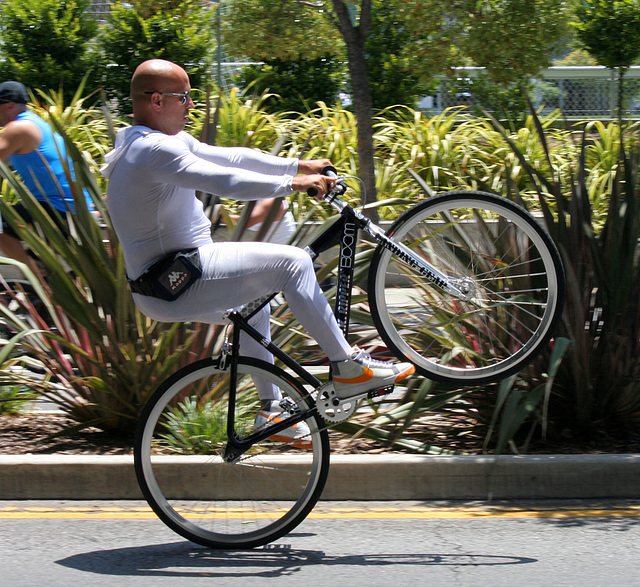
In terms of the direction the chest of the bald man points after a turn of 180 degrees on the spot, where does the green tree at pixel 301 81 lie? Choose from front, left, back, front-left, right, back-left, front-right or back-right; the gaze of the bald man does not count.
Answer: right

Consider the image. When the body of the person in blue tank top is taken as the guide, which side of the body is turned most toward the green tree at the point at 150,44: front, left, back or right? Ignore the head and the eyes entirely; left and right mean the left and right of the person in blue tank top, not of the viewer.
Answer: right

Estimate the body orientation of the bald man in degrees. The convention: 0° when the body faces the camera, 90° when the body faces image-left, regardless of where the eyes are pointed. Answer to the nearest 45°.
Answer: approximately 270°

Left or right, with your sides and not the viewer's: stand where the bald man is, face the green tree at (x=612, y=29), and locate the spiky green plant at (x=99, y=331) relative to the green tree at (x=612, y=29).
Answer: left

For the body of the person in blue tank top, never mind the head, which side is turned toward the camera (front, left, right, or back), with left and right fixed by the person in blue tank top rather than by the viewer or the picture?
left

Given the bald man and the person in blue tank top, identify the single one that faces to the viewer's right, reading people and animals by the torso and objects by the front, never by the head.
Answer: the bald man

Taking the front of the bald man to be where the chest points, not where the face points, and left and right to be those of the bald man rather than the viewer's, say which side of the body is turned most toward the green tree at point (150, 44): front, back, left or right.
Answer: left

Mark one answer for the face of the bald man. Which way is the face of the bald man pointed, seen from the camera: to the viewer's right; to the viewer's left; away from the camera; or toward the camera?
to the viewer's right
